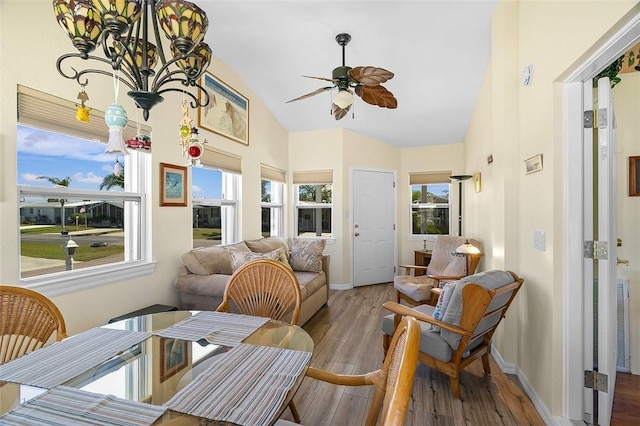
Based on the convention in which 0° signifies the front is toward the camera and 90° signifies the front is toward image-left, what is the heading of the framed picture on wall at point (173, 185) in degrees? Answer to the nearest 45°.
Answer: approximately 315°

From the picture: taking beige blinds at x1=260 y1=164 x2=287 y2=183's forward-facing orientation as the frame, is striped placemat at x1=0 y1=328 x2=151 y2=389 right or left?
on its right

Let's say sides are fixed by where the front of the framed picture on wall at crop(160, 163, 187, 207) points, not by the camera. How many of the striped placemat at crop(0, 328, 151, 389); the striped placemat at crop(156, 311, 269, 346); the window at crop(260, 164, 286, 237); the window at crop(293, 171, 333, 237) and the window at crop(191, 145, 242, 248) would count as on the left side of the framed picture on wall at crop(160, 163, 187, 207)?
3

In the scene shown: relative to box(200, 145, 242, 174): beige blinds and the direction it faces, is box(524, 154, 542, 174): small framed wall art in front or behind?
in front

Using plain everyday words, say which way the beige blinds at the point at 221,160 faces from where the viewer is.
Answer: facing the viewer and to the right of the viewer

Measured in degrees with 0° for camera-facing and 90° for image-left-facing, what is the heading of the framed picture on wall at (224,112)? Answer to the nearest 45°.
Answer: approximately 315°

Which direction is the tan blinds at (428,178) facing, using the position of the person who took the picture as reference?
facing the viewer

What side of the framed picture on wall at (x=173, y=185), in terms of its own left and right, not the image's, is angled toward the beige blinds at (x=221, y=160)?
left

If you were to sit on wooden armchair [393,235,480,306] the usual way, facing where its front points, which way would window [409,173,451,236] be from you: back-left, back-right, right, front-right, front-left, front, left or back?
back-right

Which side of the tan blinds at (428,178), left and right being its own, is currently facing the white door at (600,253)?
front

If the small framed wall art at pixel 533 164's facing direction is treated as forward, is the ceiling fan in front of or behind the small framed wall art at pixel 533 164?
in front

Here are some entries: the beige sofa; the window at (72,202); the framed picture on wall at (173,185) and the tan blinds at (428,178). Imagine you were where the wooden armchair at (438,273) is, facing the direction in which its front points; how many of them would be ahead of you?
3

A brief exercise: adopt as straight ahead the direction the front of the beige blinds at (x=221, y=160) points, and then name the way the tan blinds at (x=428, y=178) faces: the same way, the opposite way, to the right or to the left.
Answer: to the right
